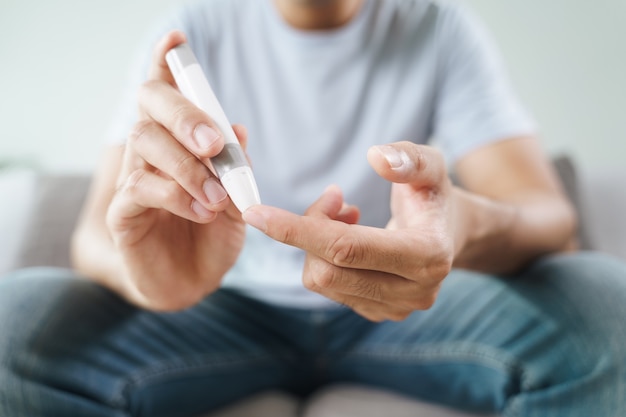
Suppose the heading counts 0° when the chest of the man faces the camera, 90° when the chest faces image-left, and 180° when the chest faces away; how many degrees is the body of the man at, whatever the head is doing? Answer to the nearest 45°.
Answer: approximately 0°
